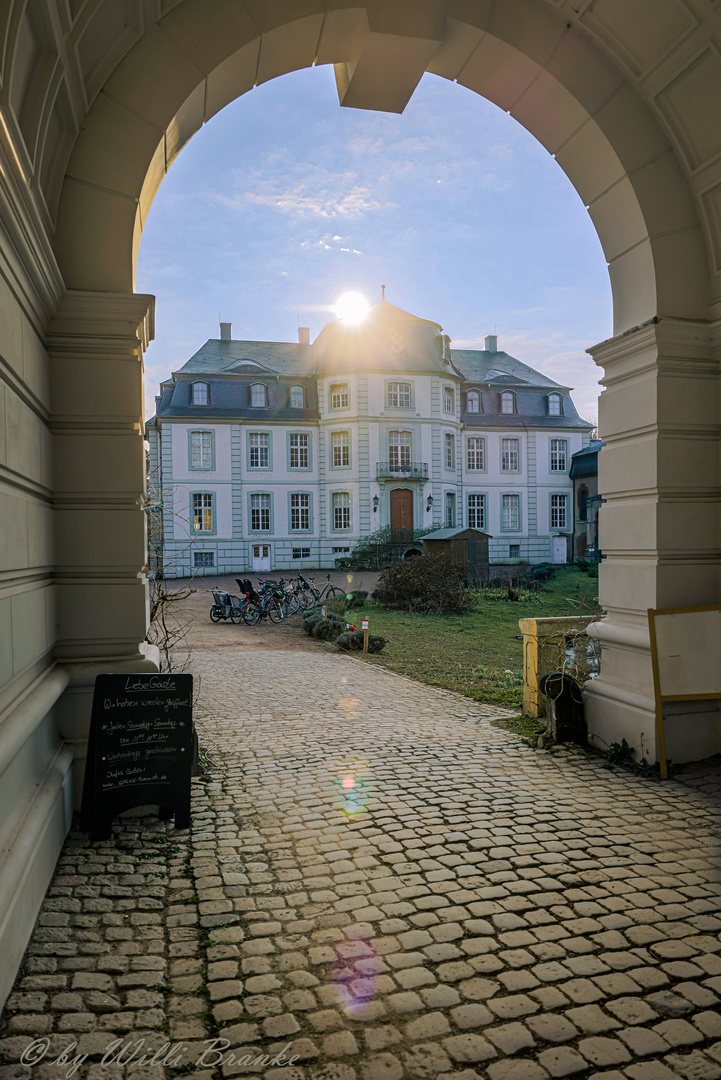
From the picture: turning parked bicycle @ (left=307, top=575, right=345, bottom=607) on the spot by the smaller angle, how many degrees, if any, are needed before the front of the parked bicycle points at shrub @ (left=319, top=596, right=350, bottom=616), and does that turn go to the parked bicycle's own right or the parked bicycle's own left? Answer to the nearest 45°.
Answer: approximately 90° to the parked bicycle's own right

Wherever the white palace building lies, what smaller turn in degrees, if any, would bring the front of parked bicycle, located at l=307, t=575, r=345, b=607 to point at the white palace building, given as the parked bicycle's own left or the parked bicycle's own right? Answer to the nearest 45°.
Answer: approximately 90° to the parked bicycle's own left

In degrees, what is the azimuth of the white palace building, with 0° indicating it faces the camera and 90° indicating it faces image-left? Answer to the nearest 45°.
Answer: approximately 0°

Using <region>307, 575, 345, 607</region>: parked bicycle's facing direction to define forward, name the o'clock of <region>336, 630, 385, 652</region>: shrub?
The shrub is roughly at 3 o'clock from the parked bicycle.

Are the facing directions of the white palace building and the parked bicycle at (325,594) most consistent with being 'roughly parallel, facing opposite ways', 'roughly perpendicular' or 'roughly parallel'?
roughly perpendicular

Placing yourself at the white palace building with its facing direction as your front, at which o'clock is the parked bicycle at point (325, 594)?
The parked bicycle is roughly at 12 o'clock from the white palace building.

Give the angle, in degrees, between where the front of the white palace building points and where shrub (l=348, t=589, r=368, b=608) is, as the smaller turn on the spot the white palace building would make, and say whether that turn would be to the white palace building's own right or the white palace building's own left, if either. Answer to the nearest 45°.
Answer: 0° — it already faces it

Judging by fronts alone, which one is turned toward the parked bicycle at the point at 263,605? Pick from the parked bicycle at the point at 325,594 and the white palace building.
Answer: the white palace building

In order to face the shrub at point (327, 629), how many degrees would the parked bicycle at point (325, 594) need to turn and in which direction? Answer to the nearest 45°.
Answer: approximately 90° to its right

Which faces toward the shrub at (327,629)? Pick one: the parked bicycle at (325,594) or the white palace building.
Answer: the white palace building

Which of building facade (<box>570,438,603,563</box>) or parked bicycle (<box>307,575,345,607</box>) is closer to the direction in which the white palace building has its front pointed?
the parked bicycle

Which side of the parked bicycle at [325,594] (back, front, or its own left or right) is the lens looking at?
right

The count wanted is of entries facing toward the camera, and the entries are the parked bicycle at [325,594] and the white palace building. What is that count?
1
